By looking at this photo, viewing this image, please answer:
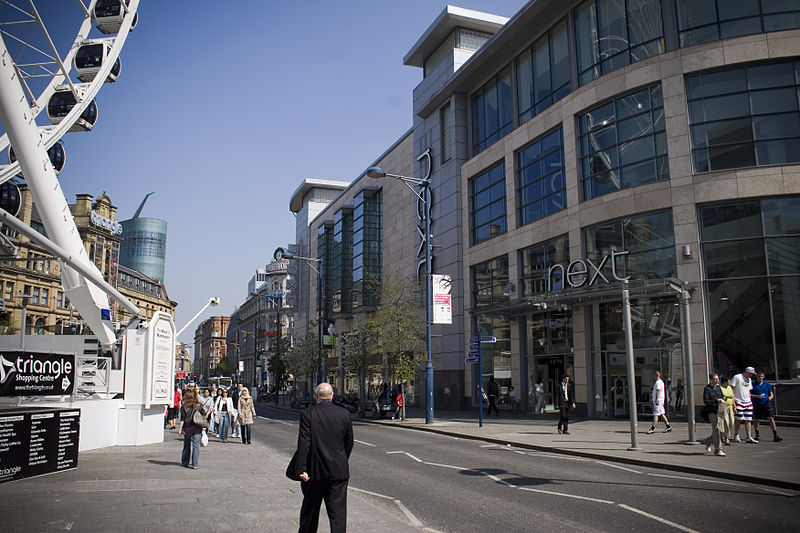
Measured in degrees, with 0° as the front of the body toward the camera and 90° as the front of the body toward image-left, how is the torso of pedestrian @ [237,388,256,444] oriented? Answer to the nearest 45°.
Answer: approximately 0°

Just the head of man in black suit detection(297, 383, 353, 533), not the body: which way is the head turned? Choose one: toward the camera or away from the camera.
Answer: away from the camera

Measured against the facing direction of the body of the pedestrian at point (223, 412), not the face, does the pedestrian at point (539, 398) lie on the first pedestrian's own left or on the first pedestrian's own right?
on the first pedestrian's own left

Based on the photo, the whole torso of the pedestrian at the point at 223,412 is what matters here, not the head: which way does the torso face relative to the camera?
toward the camera

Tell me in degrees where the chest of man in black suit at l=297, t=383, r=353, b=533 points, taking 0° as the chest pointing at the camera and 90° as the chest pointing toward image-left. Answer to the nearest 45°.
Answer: approximately 180°

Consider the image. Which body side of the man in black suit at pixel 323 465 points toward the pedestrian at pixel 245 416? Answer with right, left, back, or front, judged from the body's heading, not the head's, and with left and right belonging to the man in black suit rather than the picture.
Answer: front

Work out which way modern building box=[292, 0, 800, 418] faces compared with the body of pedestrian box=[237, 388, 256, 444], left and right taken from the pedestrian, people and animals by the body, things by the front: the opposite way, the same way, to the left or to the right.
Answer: to the right
